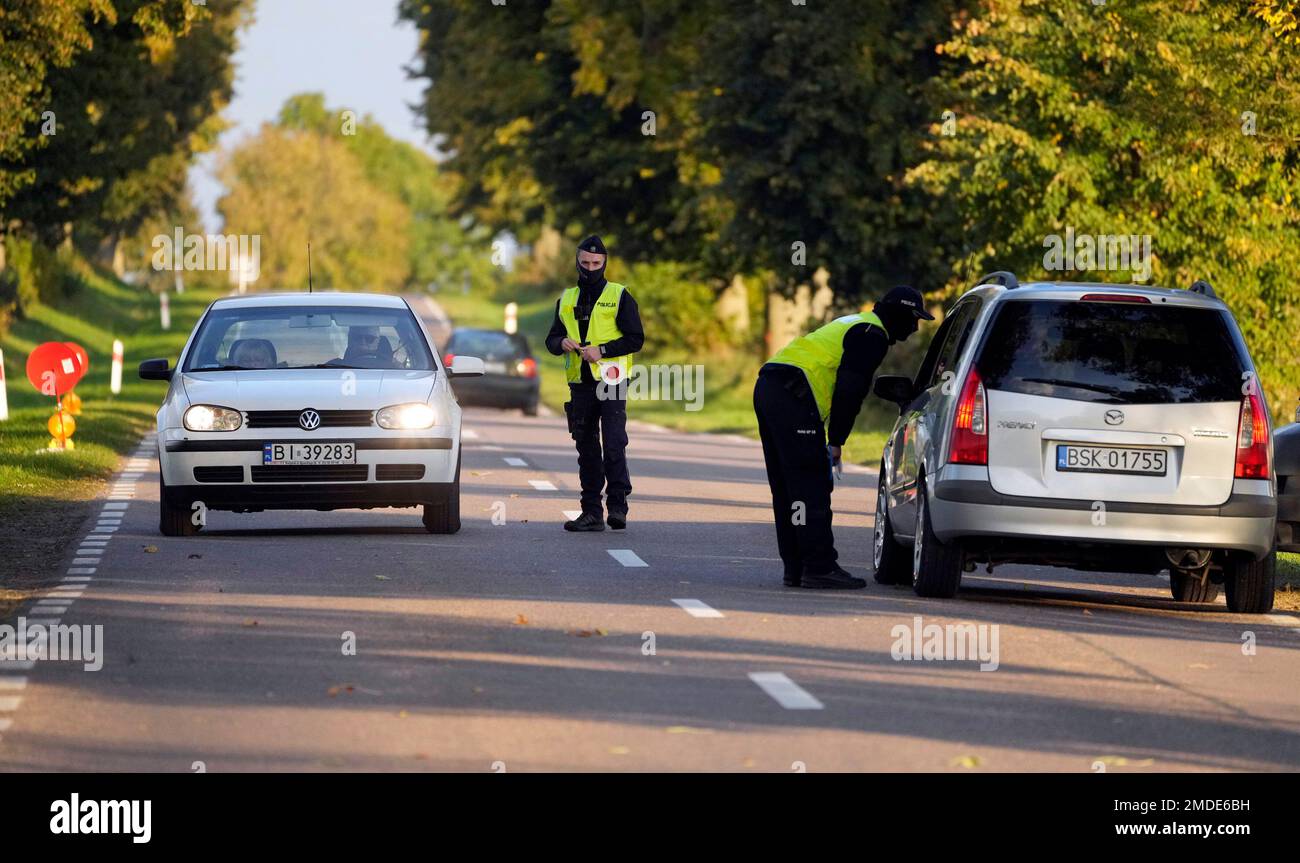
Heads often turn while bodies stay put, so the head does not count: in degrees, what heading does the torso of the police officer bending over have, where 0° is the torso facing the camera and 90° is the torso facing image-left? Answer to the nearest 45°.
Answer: approximately 270°

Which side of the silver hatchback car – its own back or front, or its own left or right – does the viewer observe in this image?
back

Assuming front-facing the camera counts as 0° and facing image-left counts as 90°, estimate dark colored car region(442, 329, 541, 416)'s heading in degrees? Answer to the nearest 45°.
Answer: approximately 180°

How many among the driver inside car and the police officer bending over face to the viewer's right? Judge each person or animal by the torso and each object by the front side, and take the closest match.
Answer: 1

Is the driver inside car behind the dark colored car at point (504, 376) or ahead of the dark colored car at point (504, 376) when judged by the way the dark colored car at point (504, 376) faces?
behind

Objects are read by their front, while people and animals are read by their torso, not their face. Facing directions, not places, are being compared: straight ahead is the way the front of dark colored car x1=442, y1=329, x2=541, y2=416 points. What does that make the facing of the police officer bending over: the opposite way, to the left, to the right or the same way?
to the right

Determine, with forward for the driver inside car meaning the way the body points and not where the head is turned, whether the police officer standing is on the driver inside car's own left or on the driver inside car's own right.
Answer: on the driver inside car's own left

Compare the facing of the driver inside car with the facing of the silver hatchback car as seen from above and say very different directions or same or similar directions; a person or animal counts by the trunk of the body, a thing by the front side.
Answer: very different directions
